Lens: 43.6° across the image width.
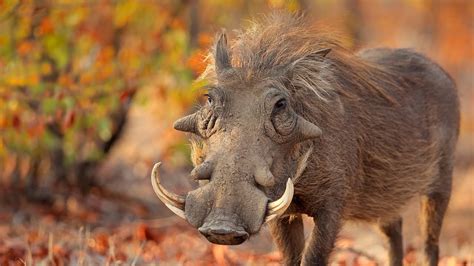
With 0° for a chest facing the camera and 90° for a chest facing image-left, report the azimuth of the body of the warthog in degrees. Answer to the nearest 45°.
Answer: approximately 45°
